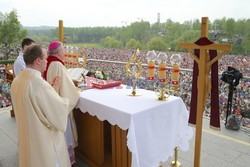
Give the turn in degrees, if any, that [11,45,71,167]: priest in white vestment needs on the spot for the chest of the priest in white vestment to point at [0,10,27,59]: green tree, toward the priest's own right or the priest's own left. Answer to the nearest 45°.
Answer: approximately 45° to the priest's own left

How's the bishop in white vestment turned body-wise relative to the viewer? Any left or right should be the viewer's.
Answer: facing away from the viewer and to the right of the viewer

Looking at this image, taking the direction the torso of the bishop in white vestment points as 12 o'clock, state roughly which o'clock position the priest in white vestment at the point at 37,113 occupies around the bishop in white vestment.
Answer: The priest in white vestment is roughly at 5 o'clock from the bishop in white vestment.

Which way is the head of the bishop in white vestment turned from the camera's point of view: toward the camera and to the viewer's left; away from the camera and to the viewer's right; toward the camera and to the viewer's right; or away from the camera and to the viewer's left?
away from the camera and to the viewer's right

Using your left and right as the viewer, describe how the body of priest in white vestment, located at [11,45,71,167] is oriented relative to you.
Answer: facing away from the viewer and to the right of the viewer

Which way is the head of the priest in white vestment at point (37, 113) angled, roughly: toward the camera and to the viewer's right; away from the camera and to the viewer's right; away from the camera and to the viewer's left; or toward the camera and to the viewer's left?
away from the camera and to the viewer's right

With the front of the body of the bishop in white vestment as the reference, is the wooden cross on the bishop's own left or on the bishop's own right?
on the bishop's own right

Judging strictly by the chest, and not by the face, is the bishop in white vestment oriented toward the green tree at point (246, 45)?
yes
